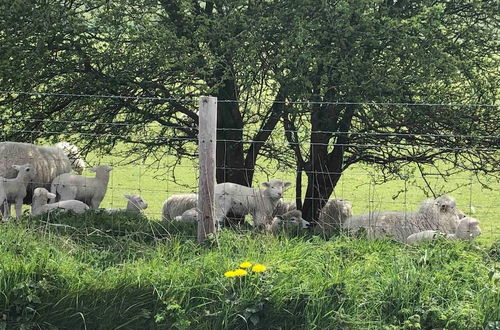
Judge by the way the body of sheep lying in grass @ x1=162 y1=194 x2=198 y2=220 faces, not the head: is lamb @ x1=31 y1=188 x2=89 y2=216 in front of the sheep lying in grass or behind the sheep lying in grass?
behind

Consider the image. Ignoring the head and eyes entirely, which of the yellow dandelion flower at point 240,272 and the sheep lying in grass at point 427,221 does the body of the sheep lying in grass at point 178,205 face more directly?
the sheep lying in grass

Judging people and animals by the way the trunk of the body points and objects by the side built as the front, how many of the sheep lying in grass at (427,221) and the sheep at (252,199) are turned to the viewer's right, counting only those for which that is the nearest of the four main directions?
2

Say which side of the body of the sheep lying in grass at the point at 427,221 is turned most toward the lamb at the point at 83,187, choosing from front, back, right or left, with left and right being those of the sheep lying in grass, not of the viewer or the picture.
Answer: back

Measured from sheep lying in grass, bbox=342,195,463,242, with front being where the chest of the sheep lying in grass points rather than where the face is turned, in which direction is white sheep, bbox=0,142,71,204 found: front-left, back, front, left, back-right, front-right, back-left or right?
back

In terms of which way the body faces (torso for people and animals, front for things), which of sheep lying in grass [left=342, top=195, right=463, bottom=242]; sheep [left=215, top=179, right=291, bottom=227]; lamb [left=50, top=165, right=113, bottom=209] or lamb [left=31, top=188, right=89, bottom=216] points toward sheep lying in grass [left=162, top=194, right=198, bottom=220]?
lamb [left=50, top=165, right=113, bottom=209]

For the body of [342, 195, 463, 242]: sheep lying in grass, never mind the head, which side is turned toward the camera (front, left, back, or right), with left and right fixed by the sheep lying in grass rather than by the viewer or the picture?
right

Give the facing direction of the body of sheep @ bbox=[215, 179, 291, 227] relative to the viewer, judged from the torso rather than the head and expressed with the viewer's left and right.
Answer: facing to the right of the viewer

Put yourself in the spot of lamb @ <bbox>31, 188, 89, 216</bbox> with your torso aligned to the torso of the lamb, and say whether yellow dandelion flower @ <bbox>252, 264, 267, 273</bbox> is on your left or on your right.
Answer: on your left

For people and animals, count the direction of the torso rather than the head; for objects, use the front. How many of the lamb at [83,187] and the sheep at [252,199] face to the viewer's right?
2

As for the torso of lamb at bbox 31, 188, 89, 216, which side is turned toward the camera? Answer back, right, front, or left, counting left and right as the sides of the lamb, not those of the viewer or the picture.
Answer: left

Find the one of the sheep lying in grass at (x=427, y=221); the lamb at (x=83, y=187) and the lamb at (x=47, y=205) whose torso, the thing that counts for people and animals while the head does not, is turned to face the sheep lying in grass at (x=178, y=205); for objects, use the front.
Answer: the lamb at (x=83, y=187)

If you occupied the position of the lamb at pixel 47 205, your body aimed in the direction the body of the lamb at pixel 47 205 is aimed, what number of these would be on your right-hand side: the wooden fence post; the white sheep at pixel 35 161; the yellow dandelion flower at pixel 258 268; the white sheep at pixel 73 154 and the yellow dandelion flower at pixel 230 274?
2

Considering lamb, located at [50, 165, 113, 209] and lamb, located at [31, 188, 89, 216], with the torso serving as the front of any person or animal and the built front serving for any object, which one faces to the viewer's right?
lamb, located at [50, 165, 113, 209]

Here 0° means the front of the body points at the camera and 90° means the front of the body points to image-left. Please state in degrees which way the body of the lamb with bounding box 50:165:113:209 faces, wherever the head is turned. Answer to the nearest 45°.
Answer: approximately 270°

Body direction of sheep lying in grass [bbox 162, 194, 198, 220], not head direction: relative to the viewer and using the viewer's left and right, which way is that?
facing to the right of the viewer
